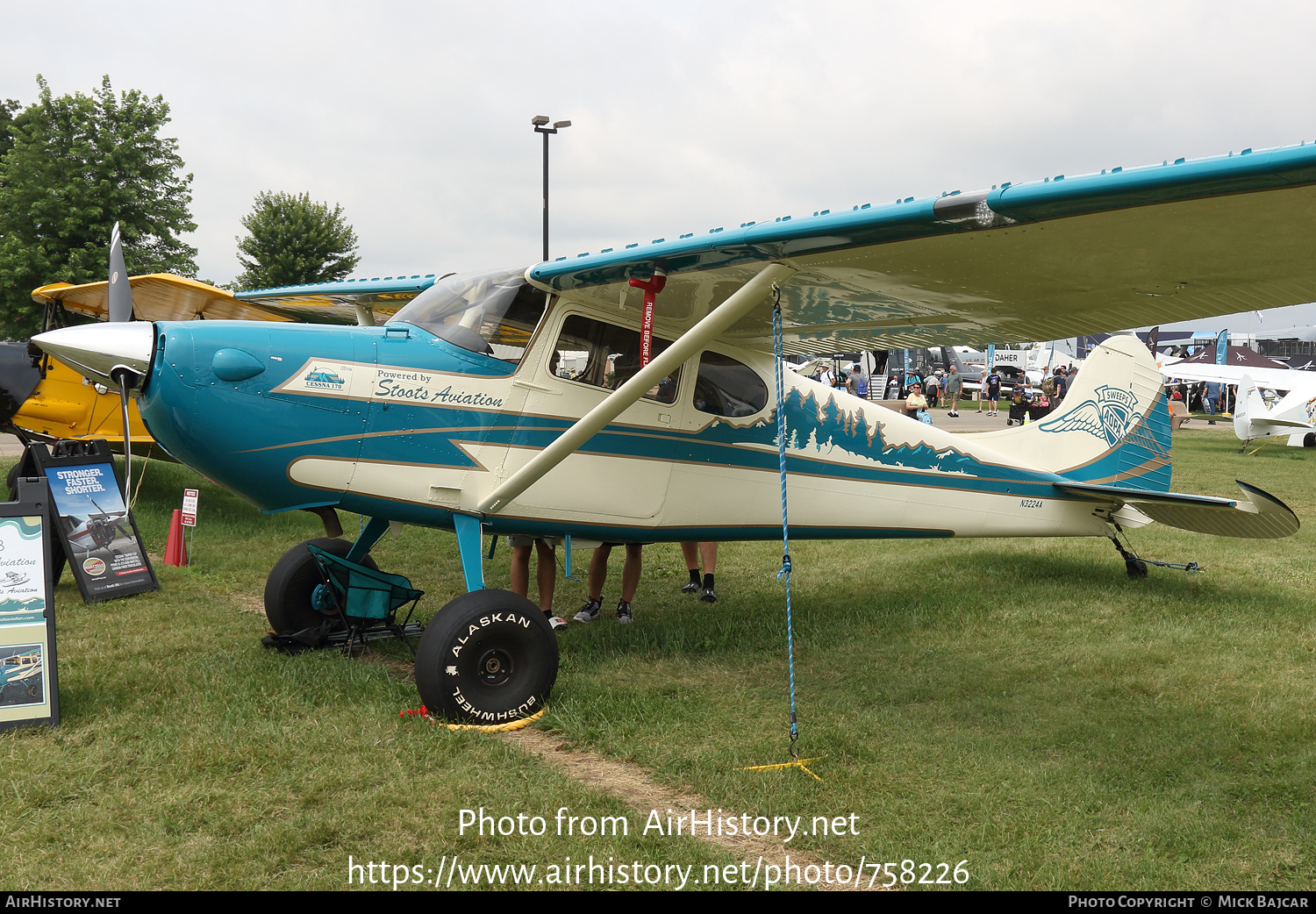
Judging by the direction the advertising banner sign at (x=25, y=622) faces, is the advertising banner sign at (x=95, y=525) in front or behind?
behind

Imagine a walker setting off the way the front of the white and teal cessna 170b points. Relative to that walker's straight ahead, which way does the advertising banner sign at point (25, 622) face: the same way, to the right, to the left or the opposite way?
to the left

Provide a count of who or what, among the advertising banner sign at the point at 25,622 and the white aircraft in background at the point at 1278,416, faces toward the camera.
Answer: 1

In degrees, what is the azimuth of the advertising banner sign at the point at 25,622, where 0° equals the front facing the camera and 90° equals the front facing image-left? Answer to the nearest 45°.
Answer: approximately 0°

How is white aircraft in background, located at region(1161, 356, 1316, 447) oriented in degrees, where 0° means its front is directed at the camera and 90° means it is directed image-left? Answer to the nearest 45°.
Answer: approximately 225°

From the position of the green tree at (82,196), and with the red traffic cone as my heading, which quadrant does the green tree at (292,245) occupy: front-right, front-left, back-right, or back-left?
back-left

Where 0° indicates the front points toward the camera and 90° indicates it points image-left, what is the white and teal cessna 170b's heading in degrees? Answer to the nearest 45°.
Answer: approximately 45°

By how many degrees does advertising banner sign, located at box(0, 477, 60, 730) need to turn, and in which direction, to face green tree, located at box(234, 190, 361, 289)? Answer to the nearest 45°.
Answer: approximately 180°

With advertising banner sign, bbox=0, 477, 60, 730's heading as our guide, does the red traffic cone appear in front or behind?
behind

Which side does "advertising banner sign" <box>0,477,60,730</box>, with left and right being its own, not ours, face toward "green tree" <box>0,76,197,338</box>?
back
